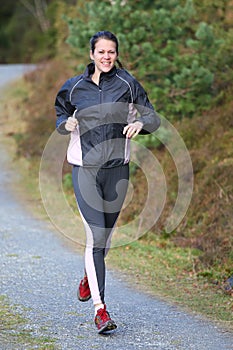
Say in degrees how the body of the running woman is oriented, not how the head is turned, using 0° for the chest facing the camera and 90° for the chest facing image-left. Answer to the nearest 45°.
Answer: approximately 0°
